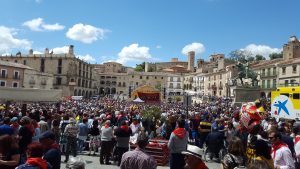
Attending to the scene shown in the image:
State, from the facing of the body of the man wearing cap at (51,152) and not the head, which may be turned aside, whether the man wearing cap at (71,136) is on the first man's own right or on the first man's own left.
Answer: on the first man's own right

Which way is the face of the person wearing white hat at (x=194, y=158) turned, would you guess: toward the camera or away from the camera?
away from the camera

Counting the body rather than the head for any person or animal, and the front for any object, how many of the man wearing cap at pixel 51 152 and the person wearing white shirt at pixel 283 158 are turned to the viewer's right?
0
